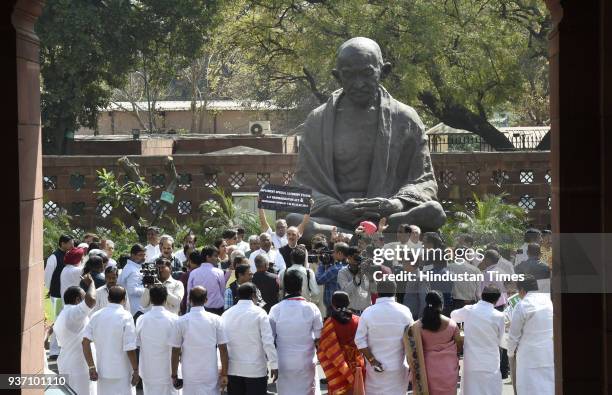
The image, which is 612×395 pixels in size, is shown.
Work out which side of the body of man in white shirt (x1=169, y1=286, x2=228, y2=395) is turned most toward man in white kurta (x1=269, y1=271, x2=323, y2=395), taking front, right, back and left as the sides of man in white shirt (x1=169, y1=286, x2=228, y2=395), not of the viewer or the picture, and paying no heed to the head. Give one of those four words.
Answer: right

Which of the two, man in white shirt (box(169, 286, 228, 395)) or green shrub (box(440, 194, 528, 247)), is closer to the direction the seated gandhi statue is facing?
the man in white shirt

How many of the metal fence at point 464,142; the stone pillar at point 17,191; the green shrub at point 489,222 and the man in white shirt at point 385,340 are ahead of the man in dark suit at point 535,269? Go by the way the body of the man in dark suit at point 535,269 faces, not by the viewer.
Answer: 2

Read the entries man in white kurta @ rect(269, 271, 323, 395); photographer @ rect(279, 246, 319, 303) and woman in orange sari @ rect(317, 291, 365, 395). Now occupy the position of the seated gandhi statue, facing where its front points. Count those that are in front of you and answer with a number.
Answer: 3

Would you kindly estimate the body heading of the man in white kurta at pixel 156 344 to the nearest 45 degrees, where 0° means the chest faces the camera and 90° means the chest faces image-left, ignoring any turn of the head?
approximately 180°

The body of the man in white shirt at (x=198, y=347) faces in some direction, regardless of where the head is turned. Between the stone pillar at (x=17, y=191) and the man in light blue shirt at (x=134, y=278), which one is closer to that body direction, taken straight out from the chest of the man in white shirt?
the man in light blue shirt

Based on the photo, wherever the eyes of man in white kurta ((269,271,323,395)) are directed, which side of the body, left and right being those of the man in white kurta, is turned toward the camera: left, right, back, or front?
back

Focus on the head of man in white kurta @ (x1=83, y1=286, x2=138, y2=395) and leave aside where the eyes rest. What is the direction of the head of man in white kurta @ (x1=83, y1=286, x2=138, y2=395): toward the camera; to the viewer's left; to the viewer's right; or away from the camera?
away from the camera

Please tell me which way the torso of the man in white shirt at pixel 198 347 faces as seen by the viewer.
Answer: away from the camera
